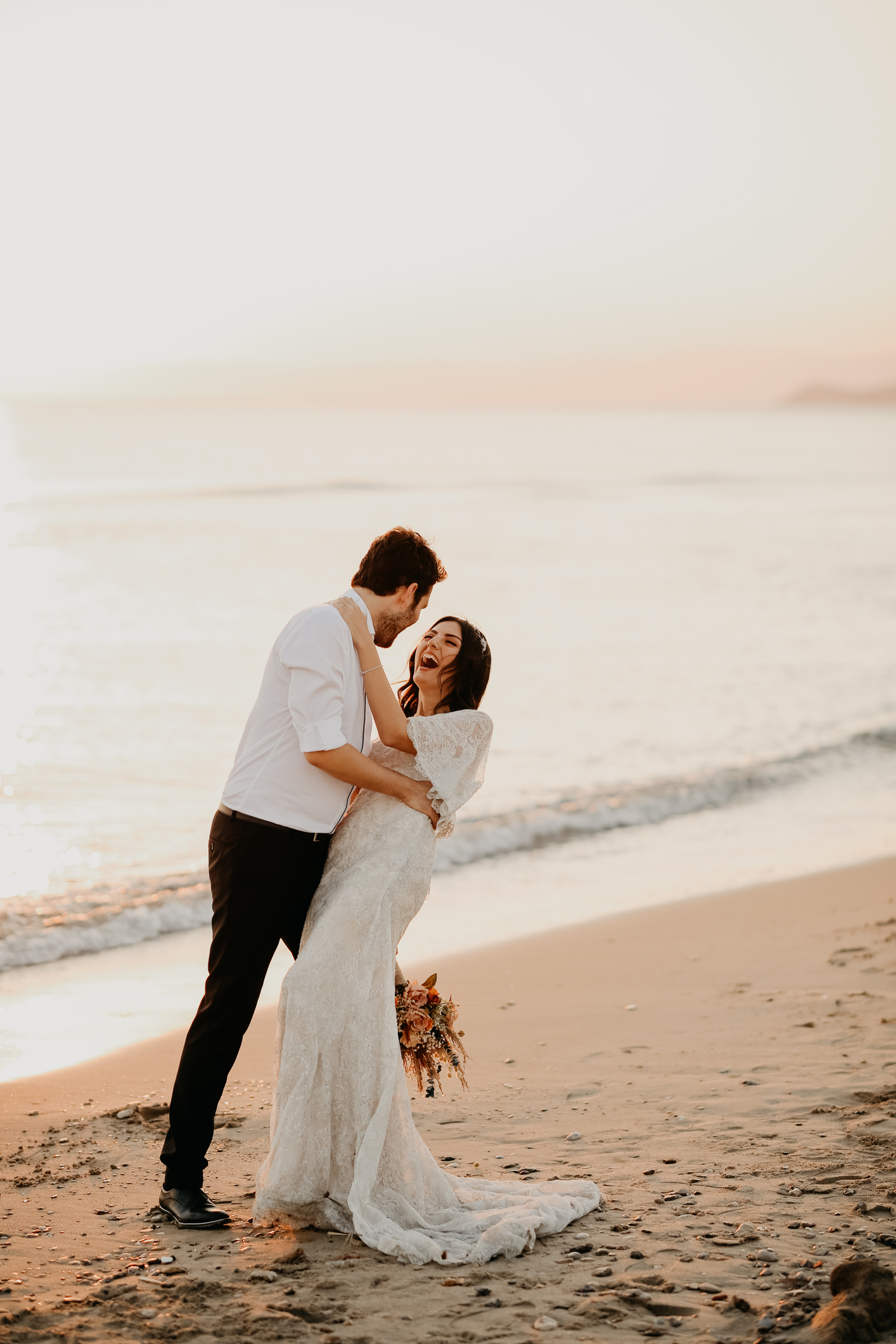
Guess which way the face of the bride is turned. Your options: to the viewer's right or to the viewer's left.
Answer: to the viewer's left

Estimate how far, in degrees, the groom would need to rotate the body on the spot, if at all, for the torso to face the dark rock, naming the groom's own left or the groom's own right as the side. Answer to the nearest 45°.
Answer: approximately 45° to the groom's own right

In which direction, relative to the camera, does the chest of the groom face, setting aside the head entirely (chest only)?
to the viewer's right

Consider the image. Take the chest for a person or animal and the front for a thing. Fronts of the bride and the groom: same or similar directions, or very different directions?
very different directions

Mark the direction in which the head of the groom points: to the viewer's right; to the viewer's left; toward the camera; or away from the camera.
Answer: to the viewer's right

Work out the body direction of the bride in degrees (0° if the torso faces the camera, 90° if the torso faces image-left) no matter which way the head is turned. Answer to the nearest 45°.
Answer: approximately 90°
